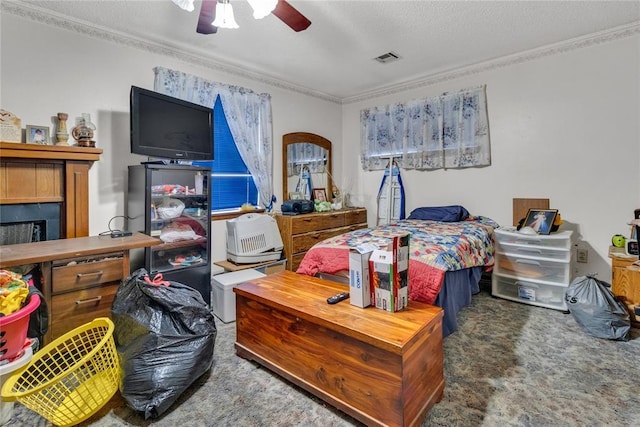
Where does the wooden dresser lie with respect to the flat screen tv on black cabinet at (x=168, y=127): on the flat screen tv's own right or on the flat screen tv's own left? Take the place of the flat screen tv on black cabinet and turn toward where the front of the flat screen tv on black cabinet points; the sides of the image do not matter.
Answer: on the flat screen tv's own left

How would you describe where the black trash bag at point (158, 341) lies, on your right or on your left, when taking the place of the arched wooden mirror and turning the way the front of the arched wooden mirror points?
on your right

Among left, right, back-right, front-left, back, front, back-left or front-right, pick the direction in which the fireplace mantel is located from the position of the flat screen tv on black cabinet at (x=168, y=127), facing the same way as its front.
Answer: back-right
